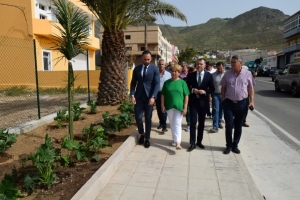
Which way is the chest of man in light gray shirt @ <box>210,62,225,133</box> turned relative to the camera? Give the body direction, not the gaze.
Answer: toward the camera

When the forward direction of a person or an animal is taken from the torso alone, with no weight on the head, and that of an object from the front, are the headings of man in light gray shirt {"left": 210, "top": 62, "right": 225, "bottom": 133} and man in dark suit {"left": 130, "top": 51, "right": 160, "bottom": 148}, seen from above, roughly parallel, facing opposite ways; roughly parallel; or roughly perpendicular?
roughly parallel

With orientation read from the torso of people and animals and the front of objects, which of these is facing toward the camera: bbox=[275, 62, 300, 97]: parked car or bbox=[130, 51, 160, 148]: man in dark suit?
the man in dark suit

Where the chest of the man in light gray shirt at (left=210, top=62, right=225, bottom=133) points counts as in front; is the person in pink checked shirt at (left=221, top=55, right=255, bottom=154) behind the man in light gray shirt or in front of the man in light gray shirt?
in front

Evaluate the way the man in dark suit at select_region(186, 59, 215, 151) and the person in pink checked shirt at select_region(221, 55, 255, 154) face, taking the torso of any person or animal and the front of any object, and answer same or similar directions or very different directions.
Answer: same or similar directions

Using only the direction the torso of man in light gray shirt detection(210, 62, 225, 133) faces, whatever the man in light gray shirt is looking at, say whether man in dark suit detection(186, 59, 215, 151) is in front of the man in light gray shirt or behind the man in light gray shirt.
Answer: in front

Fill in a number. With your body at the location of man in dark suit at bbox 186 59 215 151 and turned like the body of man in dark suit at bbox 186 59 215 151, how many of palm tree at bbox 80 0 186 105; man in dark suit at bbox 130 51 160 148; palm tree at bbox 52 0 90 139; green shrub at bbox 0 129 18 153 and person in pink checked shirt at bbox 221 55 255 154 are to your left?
1

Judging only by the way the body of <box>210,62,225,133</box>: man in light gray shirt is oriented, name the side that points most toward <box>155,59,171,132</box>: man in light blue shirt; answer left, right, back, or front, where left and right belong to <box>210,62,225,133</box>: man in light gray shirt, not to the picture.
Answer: right

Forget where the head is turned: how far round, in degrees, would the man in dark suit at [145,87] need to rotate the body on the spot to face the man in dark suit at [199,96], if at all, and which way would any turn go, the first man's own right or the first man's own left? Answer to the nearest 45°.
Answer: approximately 90° to the first man's own left

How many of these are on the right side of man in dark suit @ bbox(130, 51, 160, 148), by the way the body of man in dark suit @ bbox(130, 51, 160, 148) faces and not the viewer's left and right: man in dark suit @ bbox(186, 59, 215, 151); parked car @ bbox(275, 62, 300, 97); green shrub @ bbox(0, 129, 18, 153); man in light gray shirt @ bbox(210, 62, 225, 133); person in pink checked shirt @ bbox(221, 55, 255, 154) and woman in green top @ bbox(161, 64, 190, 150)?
1

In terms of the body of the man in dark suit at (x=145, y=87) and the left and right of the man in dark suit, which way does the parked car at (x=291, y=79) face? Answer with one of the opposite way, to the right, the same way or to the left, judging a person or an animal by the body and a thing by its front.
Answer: the opposite way

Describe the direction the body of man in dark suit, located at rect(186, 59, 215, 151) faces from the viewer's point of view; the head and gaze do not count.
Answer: toward the camera

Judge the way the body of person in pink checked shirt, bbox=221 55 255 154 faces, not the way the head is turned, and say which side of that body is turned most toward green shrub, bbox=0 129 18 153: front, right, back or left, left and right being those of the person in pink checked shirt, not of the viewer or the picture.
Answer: right

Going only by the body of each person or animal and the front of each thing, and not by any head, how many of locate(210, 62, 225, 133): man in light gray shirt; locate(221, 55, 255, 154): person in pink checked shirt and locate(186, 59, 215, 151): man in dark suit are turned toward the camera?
3

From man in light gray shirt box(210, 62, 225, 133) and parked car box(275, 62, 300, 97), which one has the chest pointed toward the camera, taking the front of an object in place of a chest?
the man in light gray shirt

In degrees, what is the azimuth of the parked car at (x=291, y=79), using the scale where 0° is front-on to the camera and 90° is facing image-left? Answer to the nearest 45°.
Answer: approximately 135°

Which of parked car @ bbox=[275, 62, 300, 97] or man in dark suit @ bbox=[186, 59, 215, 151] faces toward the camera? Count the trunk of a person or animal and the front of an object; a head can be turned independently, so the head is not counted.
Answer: the man in dark suit
